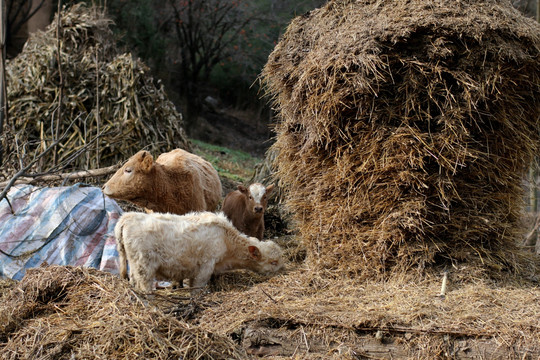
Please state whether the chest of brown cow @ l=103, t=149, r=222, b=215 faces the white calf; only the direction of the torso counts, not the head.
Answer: no

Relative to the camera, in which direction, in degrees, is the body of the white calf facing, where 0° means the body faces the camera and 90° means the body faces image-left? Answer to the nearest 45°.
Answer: approximately 270°

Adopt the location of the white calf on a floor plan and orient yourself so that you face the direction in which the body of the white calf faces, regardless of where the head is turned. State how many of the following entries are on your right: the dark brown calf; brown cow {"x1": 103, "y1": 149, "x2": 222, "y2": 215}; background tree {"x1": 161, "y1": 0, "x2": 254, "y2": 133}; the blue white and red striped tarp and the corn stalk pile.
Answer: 0

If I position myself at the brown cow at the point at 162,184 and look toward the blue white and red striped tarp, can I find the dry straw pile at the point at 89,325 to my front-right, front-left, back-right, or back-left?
front-left

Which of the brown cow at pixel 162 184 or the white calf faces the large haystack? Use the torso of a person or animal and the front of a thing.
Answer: the white calf

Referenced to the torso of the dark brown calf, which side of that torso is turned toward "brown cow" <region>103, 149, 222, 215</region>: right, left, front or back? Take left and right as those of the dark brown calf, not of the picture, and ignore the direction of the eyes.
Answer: right

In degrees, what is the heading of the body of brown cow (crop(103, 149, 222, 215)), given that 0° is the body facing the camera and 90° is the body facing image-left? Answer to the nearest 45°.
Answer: approximately 45°

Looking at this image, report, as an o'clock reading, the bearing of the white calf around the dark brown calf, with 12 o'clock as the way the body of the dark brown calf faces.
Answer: The white calf is roughly at 2 o'clock from the dark brown calf.

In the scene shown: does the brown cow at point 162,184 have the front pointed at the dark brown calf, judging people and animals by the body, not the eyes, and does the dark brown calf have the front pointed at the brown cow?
no

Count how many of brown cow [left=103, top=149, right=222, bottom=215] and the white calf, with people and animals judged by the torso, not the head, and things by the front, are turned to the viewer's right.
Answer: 1

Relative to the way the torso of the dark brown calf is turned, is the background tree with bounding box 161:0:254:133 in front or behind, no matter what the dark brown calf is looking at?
behind

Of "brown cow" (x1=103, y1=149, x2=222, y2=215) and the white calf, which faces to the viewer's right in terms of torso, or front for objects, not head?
the white calf

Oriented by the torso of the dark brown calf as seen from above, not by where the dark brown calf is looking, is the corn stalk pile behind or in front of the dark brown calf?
behind

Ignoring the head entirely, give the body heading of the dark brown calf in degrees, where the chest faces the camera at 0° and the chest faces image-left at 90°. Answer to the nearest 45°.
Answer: approximately 315°

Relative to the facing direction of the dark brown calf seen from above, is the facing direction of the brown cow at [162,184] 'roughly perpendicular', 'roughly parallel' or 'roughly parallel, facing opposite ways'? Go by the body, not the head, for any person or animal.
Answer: roughly perpendicular

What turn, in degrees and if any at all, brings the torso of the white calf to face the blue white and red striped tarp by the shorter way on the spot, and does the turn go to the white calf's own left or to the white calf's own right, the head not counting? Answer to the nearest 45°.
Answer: approximately 135° to the white calf's own left

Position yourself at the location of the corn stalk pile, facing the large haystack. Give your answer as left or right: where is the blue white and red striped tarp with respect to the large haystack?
right
